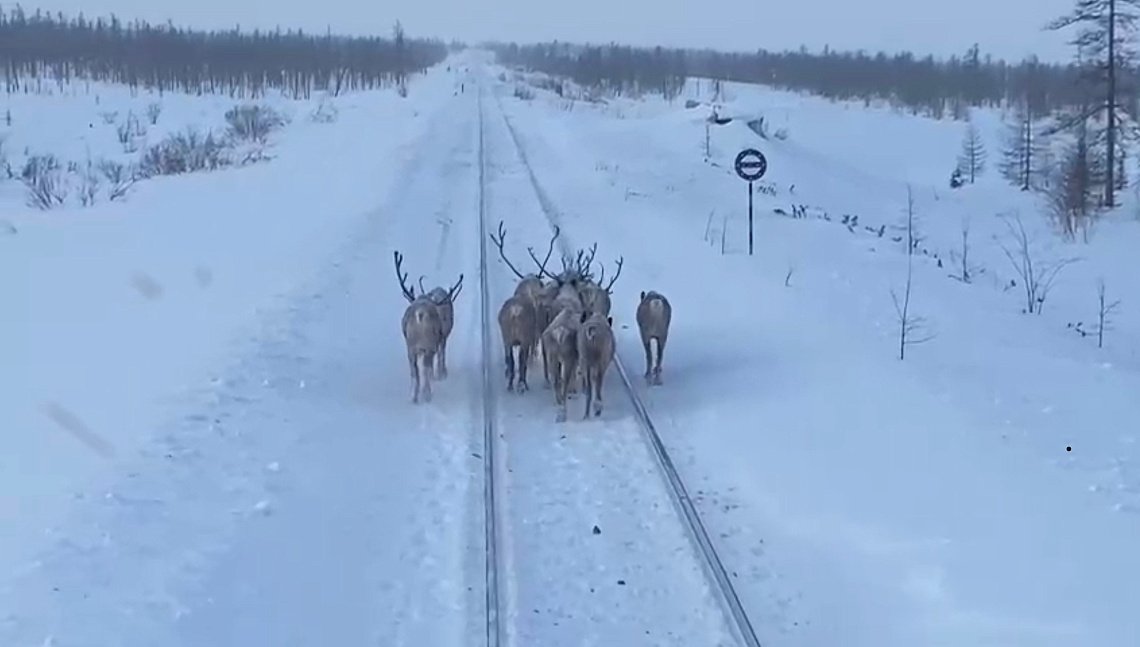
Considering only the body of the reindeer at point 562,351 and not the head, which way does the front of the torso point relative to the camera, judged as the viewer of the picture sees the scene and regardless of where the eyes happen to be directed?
away from the camera

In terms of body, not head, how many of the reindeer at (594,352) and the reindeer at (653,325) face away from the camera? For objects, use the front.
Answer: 2

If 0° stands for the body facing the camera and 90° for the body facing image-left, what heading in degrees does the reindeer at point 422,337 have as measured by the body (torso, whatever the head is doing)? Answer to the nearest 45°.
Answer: approximately 180°

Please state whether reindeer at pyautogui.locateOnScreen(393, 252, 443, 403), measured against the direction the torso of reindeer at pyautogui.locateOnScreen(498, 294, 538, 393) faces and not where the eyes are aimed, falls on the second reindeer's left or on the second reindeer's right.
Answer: on the second reindeer's left

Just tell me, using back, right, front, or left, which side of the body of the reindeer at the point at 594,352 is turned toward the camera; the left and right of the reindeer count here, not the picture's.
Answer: back

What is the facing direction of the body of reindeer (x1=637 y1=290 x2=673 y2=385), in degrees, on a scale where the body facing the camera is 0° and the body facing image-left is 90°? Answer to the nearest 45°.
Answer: approximately 180°

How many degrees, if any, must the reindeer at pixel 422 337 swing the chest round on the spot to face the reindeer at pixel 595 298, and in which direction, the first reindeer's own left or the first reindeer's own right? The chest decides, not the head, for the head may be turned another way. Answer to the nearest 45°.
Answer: approximately 45° to the first reindeer's own right

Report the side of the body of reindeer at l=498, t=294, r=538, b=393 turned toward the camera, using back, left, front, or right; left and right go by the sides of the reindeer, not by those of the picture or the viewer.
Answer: back
